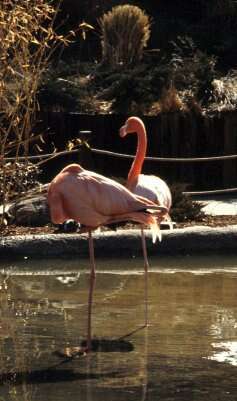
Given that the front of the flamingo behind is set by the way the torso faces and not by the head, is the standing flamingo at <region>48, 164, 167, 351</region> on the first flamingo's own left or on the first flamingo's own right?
on the first flamingo's own left

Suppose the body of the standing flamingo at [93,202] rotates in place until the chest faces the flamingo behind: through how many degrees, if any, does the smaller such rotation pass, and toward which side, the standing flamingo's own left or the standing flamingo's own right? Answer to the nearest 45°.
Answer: approximately 135° to the standing flamingo's own right

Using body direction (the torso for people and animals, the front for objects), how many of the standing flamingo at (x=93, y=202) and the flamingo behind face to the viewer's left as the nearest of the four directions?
2

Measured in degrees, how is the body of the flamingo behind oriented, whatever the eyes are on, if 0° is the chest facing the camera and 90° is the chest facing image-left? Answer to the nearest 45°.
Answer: approximately 90°

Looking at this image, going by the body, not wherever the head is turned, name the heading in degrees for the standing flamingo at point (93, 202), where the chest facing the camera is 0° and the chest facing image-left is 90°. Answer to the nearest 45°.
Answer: approximately 90°

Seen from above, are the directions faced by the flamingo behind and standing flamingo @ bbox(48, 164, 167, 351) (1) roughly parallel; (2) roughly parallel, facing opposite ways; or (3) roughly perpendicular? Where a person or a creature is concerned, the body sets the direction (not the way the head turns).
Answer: roughly parallel
